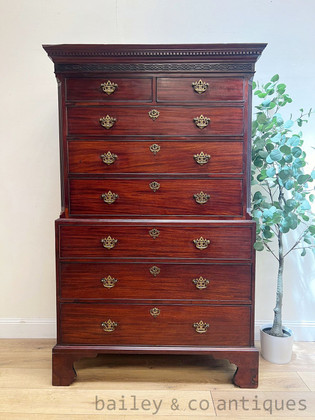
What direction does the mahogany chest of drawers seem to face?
toward the camera

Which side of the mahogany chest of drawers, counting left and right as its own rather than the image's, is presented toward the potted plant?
left
